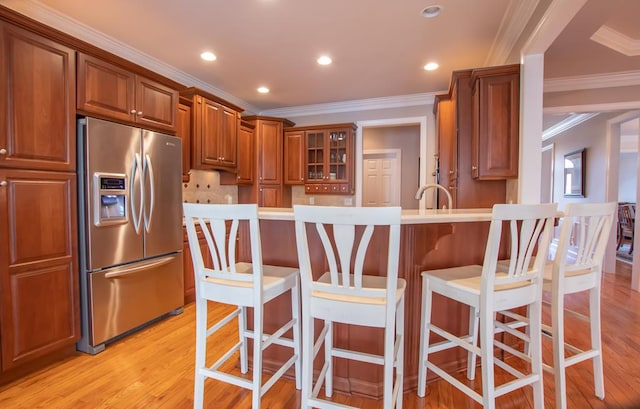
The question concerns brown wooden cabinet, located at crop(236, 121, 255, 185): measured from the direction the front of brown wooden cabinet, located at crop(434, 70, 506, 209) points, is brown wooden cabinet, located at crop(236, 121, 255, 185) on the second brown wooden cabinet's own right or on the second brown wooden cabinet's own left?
on the second brown wooden cabinet's own right

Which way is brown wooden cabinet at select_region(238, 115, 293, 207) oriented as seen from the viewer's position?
toward the camera

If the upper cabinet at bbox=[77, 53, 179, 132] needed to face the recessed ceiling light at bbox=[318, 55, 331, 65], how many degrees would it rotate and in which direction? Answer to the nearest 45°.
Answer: approximately 45° to its left

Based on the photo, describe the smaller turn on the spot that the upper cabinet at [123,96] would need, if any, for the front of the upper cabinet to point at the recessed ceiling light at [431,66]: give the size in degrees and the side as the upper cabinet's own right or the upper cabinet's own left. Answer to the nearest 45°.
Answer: approximately 45° to the upper cabinet's own left

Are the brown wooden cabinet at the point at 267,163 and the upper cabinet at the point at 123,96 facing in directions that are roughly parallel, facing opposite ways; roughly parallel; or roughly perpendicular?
roughly perpendicular

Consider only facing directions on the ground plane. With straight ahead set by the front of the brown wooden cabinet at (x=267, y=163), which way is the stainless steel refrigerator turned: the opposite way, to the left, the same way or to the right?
to the left

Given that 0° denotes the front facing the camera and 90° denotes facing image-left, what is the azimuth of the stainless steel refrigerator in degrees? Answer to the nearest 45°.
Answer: approximately 315°

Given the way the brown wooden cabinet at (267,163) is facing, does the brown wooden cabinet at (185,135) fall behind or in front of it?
in front

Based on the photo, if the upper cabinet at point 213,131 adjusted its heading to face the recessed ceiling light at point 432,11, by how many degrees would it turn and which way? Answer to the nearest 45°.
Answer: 0° — it already faces it

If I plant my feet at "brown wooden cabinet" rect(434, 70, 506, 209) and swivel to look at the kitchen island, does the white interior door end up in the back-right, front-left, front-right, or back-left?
back-right

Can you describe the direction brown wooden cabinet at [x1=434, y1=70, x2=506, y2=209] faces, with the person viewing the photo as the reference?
facing the viewer and to the left of the viewer

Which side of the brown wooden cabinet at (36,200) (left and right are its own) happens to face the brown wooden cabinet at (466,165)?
front

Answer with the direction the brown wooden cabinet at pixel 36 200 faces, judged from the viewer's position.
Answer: facing the viewer and to the right of the viewer
